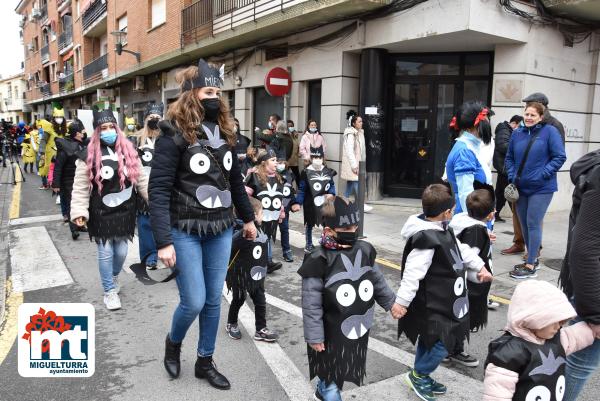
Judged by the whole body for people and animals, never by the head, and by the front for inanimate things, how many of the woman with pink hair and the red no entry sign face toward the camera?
2

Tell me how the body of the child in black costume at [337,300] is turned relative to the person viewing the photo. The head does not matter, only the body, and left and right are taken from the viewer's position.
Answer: facing the viewer and to the right of the viewer

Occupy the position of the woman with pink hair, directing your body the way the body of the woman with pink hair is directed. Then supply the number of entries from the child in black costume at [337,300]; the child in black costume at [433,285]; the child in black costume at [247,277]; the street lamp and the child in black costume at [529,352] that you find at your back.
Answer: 1

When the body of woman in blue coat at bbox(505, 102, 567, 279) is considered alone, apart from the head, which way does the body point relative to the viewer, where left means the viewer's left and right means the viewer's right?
facing the viewer and to the left of the viewer

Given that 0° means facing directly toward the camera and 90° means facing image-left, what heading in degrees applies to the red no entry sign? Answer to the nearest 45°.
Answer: approximately 0°

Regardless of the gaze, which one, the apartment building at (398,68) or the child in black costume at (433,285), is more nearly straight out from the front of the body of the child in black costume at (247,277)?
the child in black costume

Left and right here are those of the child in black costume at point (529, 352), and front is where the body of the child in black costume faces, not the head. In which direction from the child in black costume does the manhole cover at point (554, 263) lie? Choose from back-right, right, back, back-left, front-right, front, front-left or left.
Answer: back-left

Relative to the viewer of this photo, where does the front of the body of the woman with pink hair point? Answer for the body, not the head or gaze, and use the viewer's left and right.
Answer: facing the viewer

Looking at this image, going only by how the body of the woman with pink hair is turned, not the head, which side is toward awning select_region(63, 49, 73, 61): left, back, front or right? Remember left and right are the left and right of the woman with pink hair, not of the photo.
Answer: back

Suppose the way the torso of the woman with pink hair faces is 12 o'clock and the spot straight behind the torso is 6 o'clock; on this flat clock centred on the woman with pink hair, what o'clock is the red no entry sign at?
The red no entry sign is roughly at 7 o'clock from the woman with pink hair.

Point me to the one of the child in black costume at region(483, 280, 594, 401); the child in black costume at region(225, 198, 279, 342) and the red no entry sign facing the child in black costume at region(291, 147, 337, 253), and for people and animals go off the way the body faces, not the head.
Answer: the red no entry sign
